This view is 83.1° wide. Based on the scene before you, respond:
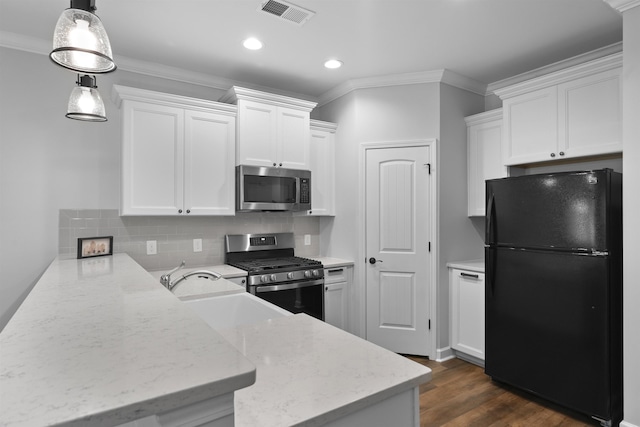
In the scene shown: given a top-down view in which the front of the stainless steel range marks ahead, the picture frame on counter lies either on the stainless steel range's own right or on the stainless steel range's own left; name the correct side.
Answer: on the stainless steel range's own right

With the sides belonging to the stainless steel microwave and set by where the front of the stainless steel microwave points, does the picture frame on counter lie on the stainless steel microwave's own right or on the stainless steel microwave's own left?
on the stainless steel microwave's own right

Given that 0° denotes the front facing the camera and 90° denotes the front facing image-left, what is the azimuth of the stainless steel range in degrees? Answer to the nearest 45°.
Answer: approximately 315°

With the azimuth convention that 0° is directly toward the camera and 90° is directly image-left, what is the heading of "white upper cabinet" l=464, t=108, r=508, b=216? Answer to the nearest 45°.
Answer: approximately 45°

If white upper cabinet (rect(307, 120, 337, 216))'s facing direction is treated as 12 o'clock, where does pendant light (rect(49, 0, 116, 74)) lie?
The pendant light is roughly at 2 o'clock from the white upper cabinet.

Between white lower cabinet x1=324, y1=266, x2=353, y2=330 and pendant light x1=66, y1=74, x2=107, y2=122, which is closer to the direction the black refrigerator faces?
the pendant light
